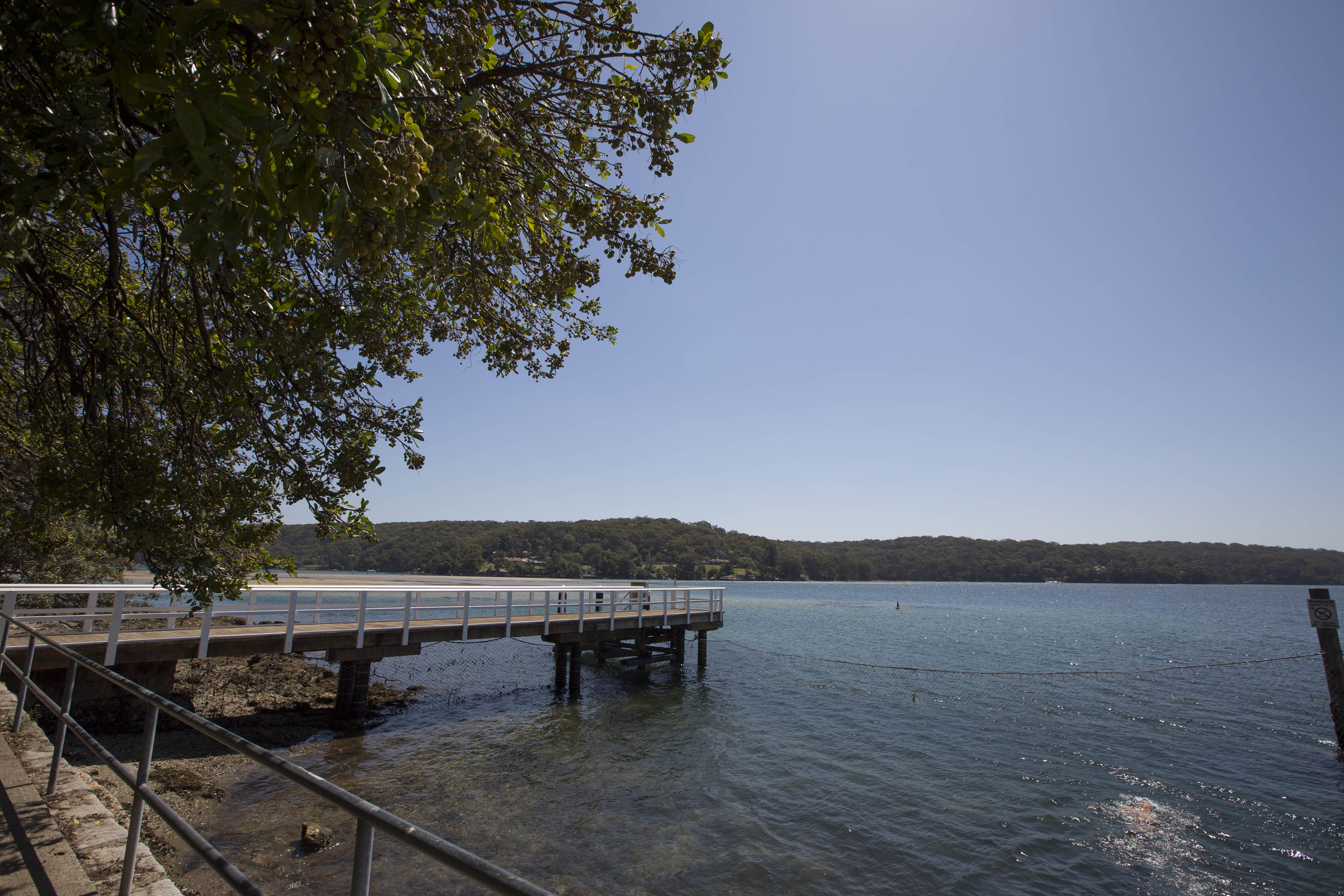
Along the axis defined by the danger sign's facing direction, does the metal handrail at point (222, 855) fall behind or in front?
in front

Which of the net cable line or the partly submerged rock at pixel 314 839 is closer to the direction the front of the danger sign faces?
the partly submerged rock

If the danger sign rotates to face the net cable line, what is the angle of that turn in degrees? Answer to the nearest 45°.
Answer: approximately 135° to its right

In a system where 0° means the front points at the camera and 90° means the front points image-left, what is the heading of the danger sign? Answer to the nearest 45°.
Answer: approximately 0°

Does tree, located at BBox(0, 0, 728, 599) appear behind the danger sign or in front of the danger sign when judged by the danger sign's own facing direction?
in front

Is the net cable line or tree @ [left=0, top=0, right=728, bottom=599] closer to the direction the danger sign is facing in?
the tree

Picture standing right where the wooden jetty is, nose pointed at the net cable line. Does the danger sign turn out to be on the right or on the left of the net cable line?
right

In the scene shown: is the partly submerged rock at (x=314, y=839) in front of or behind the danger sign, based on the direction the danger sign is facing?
in front
